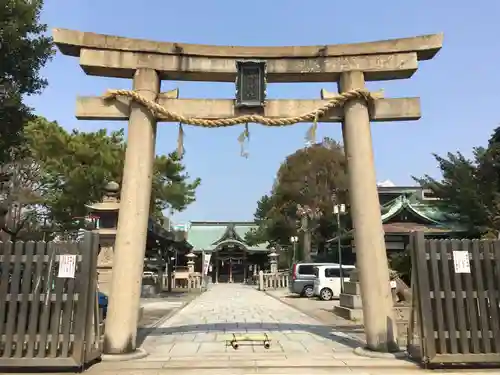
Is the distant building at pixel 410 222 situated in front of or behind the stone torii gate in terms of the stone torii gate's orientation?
behind

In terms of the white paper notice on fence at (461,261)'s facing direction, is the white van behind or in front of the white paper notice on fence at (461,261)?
behind

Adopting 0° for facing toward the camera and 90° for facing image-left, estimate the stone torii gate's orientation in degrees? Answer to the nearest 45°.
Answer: approximately 0°

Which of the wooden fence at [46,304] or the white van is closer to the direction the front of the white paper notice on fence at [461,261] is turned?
the wooden fence

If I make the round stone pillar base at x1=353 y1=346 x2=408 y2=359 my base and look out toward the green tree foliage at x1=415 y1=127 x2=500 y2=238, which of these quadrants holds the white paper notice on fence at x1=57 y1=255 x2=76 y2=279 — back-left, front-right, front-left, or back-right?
back-left

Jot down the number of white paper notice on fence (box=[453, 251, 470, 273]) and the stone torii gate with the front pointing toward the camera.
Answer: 2

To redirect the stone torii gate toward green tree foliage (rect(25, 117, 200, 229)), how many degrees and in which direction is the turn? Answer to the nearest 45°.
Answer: approximately 135° to its right

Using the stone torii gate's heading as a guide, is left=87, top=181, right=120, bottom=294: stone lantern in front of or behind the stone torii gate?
behind

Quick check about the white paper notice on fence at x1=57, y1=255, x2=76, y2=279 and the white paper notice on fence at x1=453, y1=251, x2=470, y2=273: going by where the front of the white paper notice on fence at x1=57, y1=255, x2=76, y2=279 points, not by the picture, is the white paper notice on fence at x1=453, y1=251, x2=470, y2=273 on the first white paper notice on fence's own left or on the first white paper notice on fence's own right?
on the first white paper notice on fence's own left

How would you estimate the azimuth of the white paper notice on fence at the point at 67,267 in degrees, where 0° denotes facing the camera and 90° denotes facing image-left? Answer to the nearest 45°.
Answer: approximately 0°
